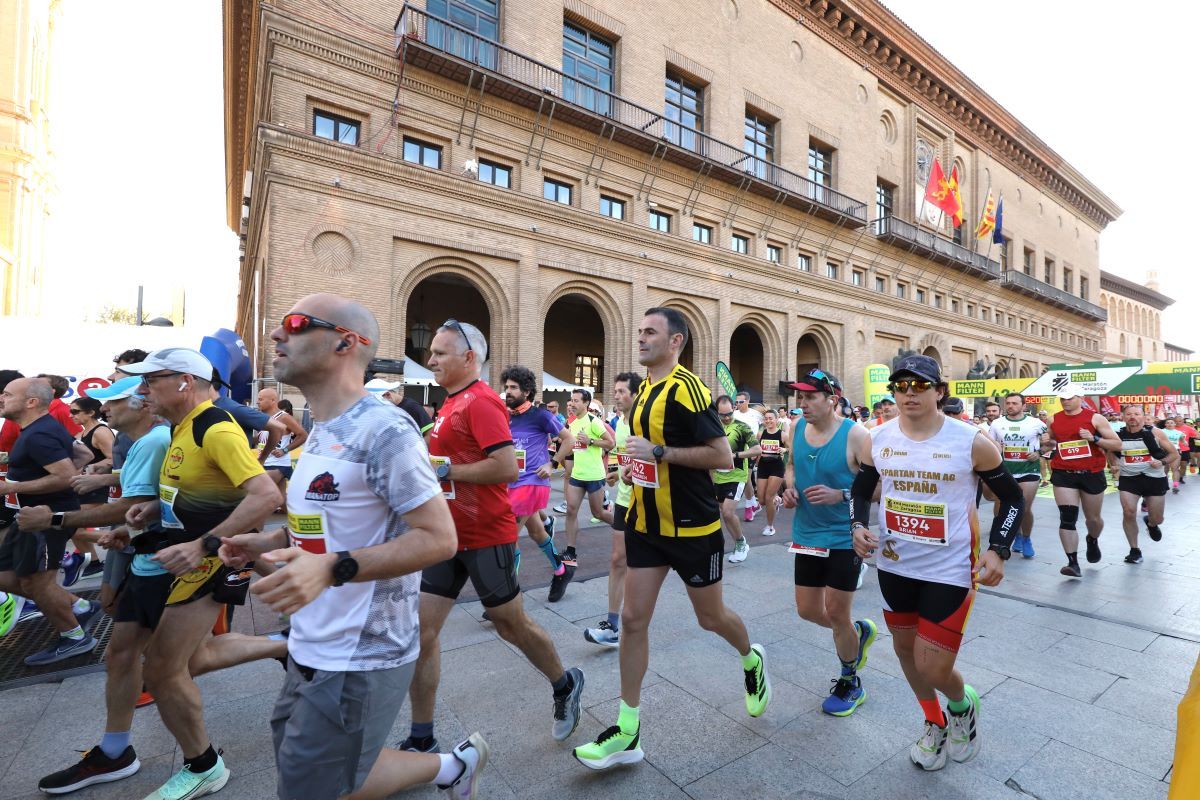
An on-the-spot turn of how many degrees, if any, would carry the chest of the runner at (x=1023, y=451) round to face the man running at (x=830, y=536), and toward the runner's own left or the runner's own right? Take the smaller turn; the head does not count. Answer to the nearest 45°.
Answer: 0° — they already face them

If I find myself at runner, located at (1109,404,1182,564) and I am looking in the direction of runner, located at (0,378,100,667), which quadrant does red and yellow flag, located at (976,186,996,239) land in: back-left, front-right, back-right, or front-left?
back-right

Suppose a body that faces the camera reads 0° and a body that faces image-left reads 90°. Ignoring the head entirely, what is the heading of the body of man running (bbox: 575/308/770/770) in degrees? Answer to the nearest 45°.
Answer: approximately 45°

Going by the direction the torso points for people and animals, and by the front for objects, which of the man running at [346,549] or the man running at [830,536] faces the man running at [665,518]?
the man running at [830,536]

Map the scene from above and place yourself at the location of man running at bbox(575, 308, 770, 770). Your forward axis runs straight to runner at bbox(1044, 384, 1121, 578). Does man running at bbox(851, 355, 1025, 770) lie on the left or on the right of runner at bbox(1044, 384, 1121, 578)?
right

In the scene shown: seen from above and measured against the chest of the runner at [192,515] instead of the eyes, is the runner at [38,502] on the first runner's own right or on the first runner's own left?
on the first runner's own right

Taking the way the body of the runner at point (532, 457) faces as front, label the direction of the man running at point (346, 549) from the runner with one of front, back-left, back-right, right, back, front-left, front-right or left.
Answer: front-left

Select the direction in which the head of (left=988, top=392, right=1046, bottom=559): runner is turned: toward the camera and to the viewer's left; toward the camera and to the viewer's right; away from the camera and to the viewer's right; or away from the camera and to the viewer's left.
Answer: toward the camera and to the viewer's left

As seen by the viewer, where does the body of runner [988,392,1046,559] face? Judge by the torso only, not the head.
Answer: toward the camera

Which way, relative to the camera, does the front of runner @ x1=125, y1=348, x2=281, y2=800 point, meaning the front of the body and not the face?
to the viewer's left

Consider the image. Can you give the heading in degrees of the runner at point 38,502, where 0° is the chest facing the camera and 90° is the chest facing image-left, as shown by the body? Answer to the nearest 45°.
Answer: approximately 90°

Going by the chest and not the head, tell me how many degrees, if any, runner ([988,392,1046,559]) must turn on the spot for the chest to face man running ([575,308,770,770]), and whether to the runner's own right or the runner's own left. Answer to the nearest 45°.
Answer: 0° — they already face them

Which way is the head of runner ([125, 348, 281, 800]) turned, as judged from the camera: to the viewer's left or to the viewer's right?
to the viewer's left

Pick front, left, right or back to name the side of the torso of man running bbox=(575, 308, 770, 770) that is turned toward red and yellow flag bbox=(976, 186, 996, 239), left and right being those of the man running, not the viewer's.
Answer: back

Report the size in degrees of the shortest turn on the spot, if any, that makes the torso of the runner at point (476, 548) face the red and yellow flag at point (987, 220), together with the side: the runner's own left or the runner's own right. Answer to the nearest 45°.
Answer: approximately 135° to the runner's own right

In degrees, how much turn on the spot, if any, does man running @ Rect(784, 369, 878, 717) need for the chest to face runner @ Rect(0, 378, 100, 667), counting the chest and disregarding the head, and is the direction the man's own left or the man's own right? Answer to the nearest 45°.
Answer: approximately 45° to the man's own right
